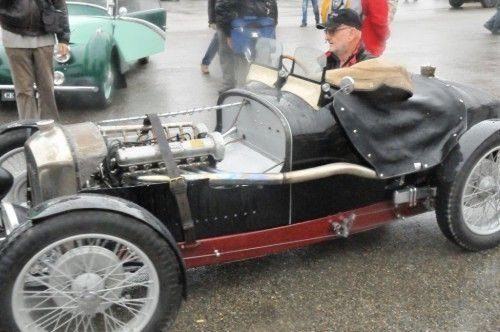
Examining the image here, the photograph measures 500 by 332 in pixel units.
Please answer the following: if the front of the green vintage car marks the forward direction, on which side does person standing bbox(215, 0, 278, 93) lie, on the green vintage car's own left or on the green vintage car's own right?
on the green vintage car's own left

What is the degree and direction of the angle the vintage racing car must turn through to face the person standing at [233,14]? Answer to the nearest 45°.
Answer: approximately 135° to its right

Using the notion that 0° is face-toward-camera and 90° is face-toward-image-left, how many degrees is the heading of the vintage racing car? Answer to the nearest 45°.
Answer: approximately 45°

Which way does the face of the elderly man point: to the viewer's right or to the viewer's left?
to the viewer's left

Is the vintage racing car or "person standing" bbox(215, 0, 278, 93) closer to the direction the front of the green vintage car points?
the vintage racing car

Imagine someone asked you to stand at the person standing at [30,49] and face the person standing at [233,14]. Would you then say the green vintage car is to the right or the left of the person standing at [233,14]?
left

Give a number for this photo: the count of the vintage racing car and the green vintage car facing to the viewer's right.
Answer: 0

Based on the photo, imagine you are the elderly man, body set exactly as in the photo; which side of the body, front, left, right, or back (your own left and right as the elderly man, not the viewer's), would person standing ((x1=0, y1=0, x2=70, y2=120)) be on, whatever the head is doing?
front

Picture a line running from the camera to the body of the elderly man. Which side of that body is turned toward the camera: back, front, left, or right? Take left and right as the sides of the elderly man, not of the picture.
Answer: left
